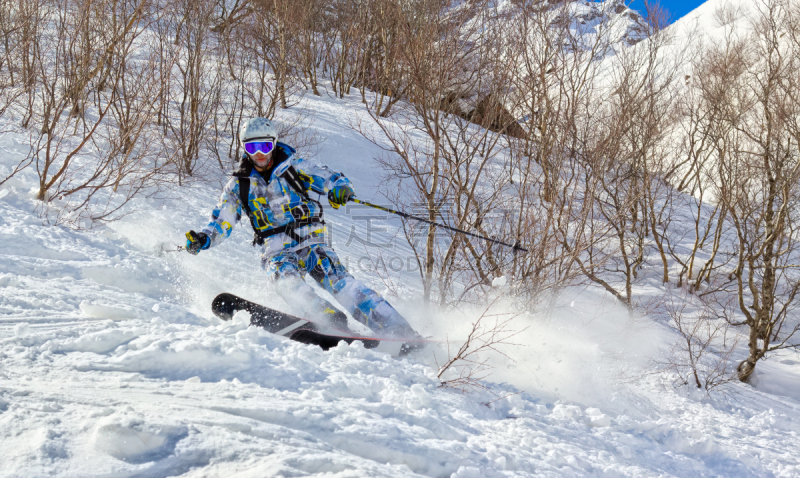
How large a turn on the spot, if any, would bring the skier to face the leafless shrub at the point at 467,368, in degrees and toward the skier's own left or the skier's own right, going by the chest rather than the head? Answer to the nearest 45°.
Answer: approximately 45° to the skier's own left

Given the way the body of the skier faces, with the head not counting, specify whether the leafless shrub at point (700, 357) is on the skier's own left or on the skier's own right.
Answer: on the skier's own left

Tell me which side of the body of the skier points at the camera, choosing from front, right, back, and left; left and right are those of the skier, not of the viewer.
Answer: front
